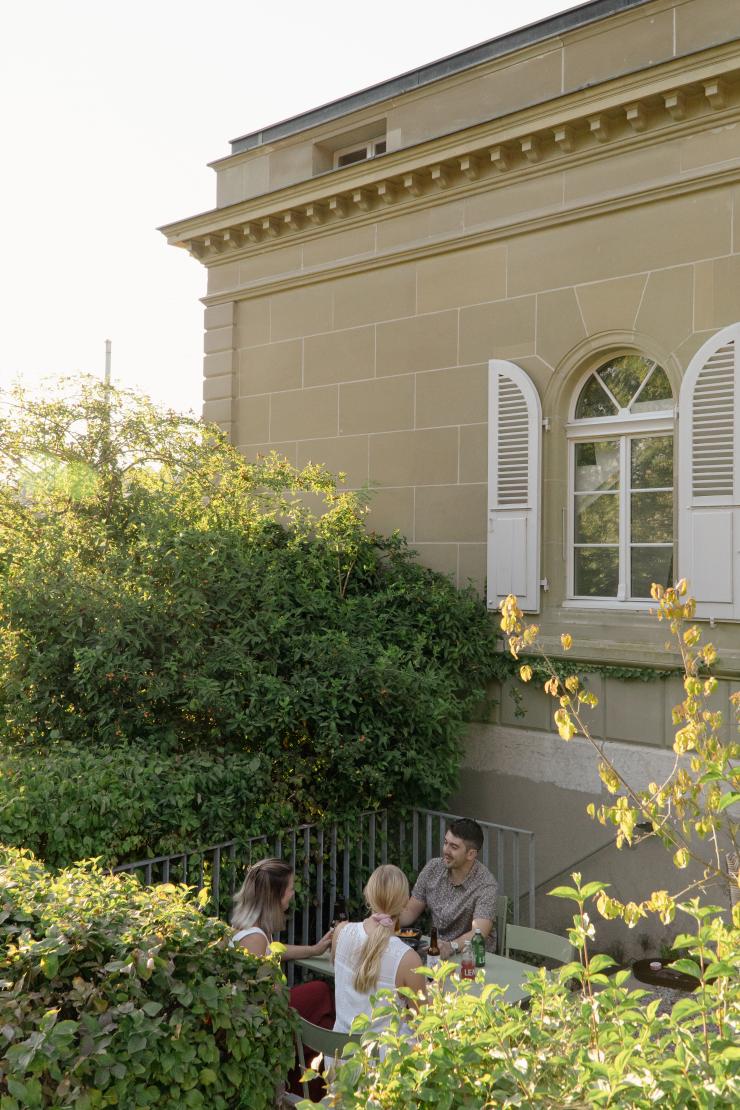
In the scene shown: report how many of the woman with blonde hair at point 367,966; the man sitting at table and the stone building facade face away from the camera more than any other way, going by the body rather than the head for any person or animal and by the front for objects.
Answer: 1

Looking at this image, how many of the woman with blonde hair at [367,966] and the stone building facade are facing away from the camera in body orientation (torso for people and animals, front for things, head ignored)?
1

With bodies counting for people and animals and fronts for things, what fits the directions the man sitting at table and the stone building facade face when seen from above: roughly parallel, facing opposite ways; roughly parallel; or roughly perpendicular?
roughly parallel

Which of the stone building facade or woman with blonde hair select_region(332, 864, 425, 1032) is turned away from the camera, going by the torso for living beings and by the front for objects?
the woman with blonde hair

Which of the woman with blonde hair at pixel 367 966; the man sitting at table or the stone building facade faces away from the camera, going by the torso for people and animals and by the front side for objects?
the woman with blonde hair

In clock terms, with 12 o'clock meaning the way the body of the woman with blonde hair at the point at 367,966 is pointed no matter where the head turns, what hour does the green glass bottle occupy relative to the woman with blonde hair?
The green glass bottle is roughly at 1 o'clock from the woman with blonde hair.

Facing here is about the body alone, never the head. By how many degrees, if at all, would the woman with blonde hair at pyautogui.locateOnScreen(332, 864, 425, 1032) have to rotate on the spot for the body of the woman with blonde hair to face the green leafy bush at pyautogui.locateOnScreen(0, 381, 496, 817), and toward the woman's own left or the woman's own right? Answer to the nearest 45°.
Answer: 0° — they already face it

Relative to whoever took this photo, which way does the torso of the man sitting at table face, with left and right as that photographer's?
facing the viewer and to the left of the viewer

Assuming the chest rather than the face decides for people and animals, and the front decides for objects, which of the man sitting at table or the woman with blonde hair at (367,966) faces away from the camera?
the woman with blonde hair

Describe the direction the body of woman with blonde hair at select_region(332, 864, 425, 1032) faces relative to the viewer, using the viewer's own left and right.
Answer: facing away from the viewer

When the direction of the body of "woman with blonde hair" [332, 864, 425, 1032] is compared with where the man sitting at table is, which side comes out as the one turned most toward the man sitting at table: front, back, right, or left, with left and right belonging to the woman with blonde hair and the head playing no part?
front

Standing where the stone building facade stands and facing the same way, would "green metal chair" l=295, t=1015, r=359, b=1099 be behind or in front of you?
in front

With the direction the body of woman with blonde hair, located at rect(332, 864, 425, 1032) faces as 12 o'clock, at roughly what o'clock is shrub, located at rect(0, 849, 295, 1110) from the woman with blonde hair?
The shrub is roughly at 7 o'clock from the woman with blonde hair.

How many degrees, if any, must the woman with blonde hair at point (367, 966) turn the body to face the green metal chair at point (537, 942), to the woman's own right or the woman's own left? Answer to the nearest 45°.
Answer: approximately 45° to the woman's own right

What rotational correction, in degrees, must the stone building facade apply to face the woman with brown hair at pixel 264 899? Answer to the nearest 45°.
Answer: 0° — it already faces them

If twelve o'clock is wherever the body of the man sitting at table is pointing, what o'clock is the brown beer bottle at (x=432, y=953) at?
The brown beer bottle is roughly at 11 o'clock from the man sitting at table.
